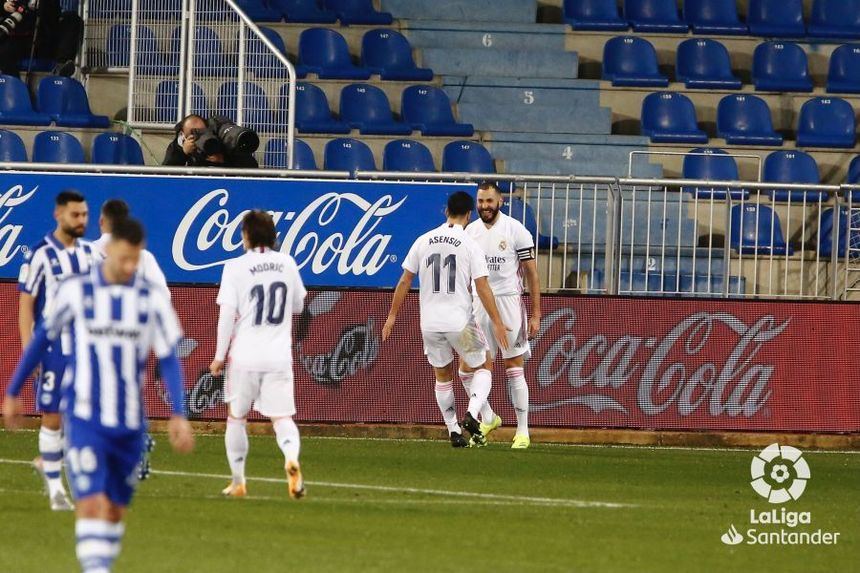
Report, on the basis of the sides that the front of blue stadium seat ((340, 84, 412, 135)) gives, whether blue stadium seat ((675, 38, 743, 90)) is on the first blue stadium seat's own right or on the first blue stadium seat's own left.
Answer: on the first blue stadium seat's own left

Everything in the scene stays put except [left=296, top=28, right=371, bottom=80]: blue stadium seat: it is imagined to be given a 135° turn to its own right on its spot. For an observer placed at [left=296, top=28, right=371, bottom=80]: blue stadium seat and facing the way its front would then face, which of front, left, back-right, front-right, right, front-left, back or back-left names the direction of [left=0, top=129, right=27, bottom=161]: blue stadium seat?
front-left

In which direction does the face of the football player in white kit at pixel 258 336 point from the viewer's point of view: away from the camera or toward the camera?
away from the camera

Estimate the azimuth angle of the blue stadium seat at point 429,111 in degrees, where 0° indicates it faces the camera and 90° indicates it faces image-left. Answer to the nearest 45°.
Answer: approximately 315°

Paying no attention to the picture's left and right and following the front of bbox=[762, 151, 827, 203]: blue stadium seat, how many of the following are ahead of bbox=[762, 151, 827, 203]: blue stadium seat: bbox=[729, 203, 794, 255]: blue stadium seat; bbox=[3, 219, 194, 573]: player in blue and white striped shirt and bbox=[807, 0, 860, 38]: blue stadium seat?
2

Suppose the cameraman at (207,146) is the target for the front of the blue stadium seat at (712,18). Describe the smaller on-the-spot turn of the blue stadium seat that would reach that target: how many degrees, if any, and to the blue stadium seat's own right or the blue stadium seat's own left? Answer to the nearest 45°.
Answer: approximately 90° to the blue stadium seat's own right

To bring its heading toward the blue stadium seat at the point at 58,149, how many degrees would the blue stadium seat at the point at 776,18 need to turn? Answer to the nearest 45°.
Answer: approximately 45° to its right

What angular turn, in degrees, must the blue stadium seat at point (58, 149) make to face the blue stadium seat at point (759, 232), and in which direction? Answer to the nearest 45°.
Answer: approximately 90° to its left

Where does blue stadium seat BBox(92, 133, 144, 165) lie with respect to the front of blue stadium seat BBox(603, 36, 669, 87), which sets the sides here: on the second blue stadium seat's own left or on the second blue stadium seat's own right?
on the second blue stadium seat's own right

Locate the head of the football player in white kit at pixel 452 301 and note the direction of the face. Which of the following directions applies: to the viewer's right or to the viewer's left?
to the viewer's right

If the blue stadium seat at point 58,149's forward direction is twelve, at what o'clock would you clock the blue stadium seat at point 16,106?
the blue stadium seat at point 16,106 is roughly at 5 o'clock from the blue stadium seat at point 58,149.

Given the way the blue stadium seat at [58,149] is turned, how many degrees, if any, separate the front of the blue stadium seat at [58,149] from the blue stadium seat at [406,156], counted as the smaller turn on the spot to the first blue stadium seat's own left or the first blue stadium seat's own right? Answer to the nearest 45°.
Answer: approximately 90° to the first blue stadium seat's own left

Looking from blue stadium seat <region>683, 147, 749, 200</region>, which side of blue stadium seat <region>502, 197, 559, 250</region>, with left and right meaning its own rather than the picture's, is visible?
left

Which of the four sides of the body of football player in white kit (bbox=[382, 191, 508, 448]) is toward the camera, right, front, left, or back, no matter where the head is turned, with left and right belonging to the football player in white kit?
back
